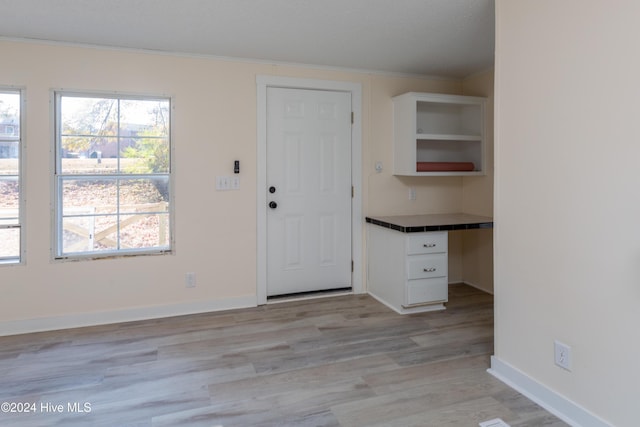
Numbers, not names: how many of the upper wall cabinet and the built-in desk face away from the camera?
0

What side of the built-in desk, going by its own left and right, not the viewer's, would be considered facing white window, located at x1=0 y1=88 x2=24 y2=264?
right

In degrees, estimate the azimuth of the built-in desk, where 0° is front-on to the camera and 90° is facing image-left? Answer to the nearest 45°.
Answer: approximately 315°

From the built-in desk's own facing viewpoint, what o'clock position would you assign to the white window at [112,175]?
The white window is roughly at 4 o'clock from the built-in desk.

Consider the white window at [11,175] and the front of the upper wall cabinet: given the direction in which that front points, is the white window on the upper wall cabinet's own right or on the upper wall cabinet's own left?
on the upper wall cabinet's own right
